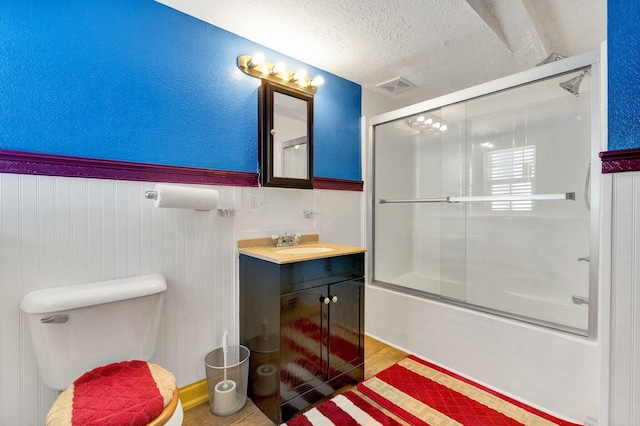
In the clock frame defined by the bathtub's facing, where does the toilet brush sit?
The toilet brush is roughly at 12 o'clock from the bathtub.

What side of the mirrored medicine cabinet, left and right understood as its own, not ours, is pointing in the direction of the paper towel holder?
right

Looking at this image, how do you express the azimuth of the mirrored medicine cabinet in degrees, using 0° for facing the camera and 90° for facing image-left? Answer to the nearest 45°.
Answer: approximately 315°

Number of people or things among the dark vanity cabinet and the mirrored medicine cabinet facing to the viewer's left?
0

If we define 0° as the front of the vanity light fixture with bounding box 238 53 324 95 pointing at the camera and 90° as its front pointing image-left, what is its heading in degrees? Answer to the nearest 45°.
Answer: approximately 315°

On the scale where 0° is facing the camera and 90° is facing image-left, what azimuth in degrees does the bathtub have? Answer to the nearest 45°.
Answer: approximately 45°

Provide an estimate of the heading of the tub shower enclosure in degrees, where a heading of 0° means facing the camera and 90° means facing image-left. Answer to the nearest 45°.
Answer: approximately 45°

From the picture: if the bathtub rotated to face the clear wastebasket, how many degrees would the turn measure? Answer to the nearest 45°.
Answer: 0° — it already faces it

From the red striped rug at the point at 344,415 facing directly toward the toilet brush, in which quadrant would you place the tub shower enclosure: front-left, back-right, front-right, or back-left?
back-right
